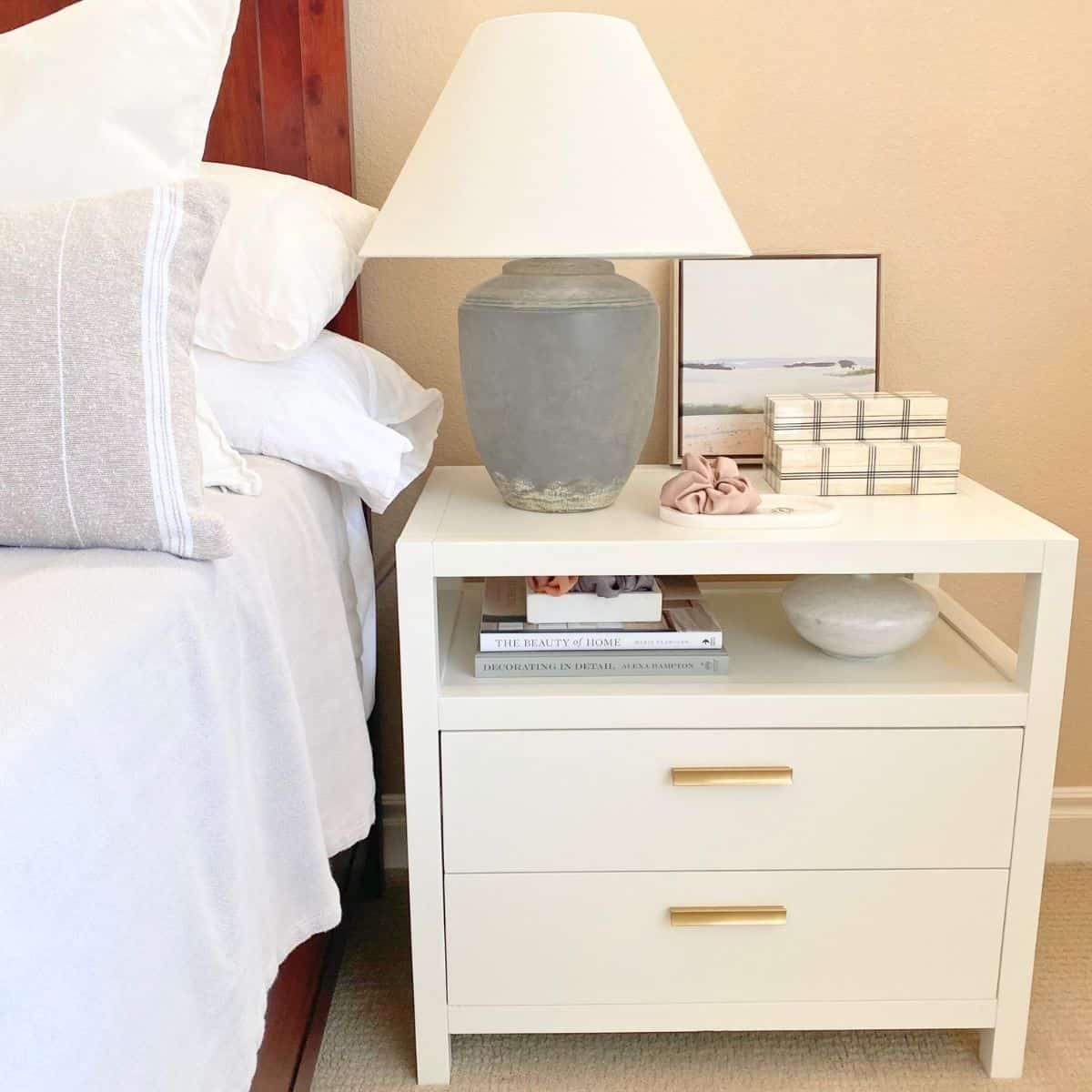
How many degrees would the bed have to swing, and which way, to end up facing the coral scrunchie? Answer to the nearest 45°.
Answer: approximately 135° to its left

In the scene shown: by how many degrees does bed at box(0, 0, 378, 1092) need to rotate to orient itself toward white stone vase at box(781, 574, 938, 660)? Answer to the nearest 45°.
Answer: approximately 135° to its left

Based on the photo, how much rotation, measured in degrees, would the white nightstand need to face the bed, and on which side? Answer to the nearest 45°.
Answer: approximately 45° to its right

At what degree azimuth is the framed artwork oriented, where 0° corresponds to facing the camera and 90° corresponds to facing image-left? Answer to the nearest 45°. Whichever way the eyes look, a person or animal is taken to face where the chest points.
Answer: approximately 0°

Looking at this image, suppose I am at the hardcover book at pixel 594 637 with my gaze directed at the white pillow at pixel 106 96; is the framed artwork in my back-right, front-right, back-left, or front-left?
back-right

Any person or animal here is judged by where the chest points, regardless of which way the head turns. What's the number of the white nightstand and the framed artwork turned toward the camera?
2

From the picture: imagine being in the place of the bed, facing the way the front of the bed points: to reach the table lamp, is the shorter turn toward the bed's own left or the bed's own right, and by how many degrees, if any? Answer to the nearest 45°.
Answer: approximately 135° to the bed's own left
